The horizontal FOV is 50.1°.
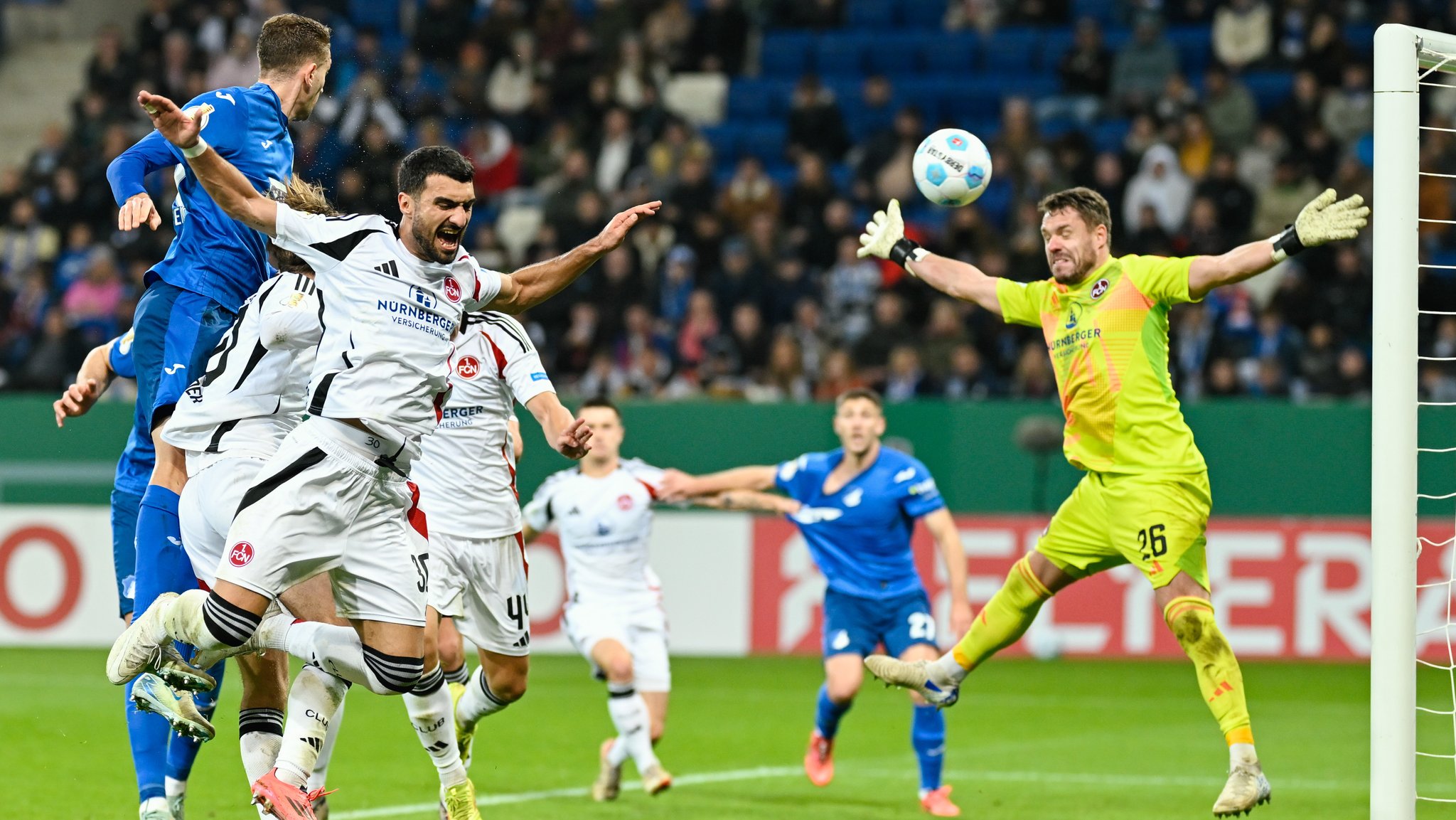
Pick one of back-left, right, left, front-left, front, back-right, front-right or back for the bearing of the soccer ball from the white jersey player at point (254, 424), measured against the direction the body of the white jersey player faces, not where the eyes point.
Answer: front

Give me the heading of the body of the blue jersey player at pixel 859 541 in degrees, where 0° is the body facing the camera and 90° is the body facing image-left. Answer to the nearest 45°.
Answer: approximately 0°

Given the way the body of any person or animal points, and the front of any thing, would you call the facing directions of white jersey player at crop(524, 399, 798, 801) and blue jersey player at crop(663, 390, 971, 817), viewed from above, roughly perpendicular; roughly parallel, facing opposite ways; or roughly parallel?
roughly parallel

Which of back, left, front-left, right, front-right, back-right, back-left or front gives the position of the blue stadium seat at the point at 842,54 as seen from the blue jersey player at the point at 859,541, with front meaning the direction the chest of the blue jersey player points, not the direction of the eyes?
back

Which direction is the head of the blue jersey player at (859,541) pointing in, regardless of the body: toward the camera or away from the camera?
toward the camera

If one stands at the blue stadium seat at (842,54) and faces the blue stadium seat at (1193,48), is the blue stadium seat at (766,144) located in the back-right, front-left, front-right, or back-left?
back-right

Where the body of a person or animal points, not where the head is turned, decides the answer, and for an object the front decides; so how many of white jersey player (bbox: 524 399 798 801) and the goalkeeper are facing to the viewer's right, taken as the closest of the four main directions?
0

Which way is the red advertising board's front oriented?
toward the camera

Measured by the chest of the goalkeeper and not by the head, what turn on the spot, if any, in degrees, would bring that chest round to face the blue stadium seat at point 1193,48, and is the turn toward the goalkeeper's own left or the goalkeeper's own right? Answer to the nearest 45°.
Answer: approximately 135° to the goalkeeper's own right

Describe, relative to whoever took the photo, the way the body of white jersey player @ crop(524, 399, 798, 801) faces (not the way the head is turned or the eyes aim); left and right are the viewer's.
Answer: facing the viewer

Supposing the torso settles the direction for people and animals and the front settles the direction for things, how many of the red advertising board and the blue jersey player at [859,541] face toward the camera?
2
